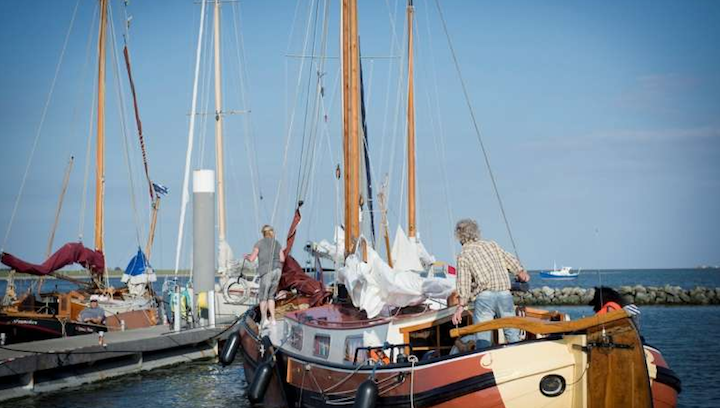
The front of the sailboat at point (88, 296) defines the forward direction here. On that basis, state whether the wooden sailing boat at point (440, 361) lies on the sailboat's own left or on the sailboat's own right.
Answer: on the sailboat's own right

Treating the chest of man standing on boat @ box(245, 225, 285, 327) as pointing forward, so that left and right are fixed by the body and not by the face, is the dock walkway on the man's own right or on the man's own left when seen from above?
on the man's own left

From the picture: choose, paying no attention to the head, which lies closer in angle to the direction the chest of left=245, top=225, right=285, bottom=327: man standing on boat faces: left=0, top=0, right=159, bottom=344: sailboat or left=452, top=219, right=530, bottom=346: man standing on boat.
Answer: the sailboat

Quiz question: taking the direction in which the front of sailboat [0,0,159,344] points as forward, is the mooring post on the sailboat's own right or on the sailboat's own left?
on the sailboat's own right

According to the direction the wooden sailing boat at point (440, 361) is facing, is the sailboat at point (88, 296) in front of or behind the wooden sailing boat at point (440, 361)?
in front

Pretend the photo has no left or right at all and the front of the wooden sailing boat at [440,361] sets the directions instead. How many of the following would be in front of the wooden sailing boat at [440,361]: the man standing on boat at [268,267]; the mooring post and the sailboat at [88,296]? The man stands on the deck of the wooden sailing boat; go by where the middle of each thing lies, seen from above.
3

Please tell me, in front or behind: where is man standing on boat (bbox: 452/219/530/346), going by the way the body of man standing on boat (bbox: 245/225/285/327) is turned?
behind

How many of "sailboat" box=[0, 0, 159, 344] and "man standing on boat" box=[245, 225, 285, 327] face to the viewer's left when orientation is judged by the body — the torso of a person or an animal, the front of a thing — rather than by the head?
0

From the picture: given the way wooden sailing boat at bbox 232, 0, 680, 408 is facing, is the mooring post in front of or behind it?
in front

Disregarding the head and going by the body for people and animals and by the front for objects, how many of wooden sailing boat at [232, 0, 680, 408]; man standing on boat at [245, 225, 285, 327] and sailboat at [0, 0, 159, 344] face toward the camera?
0

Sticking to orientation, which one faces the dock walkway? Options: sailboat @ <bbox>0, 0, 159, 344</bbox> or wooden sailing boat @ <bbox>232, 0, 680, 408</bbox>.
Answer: the wooden sailing boat

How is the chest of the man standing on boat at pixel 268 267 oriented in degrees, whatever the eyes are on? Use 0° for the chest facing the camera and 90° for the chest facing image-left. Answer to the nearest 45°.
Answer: approximately 180°
